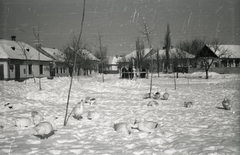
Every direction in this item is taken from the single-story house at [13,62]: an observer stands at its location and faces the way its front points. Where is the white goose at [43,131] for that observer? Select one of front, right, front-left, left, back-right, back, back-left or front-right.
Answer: front-right

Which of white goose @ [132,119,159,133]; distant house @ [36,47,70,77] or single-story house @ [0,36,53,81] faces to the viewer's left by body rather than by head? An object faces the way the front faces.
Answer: the white goose

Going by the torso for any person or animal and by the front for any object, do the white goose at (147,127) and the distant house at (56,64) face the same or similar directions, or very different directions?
very different directions

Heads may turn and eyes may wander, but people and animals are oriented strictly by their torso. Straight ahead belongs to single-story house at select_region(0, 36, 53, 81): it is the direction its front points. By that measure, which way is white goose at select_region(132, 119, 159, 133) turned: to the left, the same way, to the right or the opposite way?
the opposite way

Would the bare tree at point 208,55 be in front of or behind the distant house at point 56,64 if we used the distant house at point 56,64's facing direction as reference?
in front

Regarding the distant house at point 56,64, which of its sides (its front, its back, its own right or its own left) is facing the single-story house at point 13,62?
right

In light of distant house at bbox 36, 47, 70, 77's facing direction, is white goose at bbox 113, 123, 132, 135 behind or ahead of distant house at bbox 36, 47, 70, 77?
ahead

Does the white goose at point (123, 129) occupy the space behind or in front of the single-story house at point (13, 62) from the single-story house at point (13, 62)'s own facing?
in front

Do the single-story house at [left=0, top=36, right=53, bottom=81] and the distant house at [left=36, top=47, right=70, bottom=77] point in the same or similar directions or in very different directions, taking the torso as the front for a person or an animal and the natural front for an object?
same or similar directions

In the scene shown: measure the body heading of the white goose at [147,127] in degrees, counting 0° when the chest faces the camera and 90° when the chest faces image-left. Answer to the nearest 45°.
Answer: approximately 90°

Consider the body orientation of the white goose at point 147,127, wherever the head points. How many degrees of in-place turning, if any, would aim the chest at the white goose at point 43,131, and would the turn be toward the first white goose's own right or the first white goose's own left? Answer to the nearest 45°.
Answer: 0° — it already faces it

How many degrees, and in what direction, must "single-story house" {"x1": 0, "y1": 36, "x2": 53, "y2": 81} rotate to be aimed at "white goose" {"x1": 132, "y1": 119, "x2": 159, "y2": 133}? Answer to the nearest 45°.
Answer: approximately 45° to its right

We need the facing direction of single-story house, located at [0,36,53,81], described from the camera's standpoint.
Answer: facing the viewer and to the right of the viewer

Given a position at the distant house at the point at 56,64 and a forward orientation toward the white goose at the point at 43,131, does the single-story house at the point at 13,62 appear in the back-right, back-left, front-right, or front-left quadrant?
front-right

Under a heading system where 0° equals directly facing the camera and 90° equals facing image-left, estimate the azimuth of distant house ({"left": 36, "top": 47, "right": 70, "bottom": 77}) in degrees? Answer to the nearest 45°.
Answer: approximately 315°

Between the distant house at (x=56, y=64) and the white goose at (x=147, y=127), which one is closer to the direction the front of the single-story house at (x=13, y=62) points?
the white goose

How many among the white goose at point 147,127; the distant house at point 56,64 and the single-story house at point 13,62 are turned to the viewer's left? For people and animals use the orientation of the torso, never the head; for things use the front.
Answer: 1
